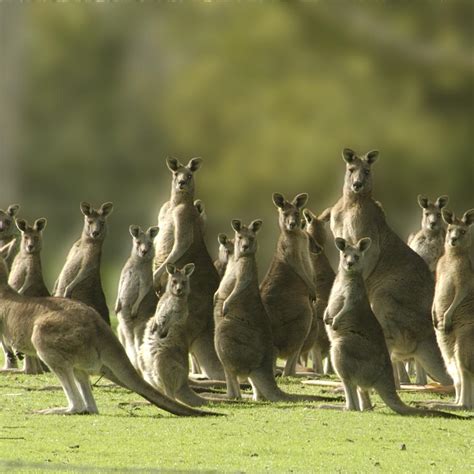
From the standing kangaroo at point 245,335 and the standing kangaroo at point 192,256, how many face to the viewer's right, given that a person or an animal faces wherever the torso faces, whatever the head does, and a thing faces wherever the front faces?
0

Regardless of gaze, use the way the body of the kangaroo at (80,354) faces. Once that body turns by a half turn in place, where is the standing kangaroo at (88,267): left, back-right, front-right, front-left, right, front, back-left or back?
left

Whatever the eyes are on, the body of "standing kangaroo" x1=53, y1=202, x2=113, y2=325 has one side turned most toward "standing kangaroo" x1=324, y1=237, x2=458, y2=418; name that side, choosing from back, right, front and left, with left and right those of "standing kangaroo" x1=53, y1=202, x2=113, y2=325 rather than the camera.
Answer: left

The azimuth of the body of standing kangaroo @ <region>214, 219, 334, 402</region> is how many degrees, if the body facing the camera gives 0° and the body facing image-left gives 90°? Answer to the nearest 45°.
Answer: approximately 45°

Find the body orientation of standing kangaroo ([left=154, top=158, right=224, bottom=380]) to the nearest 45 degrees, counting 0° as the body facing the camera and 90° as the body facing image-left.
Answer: approximately 45°

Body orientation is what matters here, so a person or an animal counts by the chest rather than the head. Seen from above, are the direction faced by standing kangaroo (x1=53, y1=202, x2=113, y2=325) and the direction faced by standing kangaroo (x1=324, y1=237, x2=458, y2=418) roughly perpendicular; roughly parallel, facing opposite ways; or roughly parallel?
roughly parallel

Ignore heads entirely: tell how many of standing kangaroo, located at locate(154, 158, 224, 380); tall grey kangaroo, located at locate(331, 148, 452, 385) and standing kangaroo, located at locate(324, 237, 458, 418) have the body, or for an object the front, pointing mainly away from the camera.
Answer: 0

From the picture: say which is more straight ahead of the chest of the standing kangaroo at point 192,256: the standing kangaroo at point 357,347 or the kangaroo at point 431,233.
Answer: the standing kangaroo

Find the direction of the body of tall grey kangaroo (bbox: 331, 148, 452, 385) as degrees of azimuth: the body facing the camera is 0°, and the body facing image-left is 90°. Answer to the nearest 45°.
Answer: approximately 45°

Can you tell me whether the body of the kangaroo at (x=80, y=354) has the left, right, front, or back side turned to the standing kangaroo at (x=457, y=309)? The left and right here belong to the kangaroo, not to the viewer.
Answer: back

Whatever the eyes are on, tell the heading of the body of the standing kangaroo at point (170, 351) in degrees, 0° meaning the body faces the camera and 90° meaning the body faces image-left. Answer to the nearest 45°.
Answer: approximately 45°

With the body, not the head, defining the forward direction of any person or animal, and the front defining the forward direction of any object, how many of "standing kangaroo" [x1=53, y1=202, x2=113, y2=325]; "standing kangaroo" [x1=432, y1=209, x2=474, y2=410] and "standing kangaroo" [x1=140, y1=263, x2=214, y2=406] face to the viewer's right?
0

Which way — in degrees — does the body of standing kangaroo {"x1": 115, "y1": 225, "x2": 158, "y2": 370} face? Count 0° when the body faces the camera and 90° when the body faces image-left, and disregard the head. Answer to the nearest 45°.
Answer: approximately 45°
